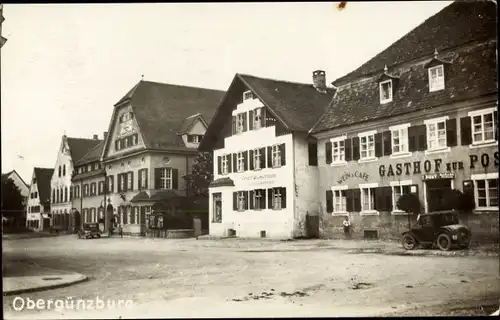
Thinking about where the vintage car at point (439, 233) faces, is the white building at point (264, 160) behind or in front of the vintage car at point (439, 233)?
in front

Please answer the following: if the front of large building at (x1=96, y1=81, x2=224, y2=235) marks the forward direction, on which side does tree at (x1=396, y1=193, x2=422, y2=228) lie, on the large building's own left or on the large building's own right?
on the large building's own left

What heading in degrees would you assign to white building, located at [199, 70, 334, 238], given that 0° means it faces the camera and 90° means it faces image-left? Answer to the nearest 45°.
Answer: approximately 45°

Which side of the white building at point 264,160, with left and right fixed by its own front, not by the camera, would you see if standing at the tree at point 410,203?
left

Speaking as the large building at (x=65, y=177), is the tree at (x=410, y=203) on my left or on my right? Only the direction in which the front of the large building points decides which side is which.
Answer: on my left
